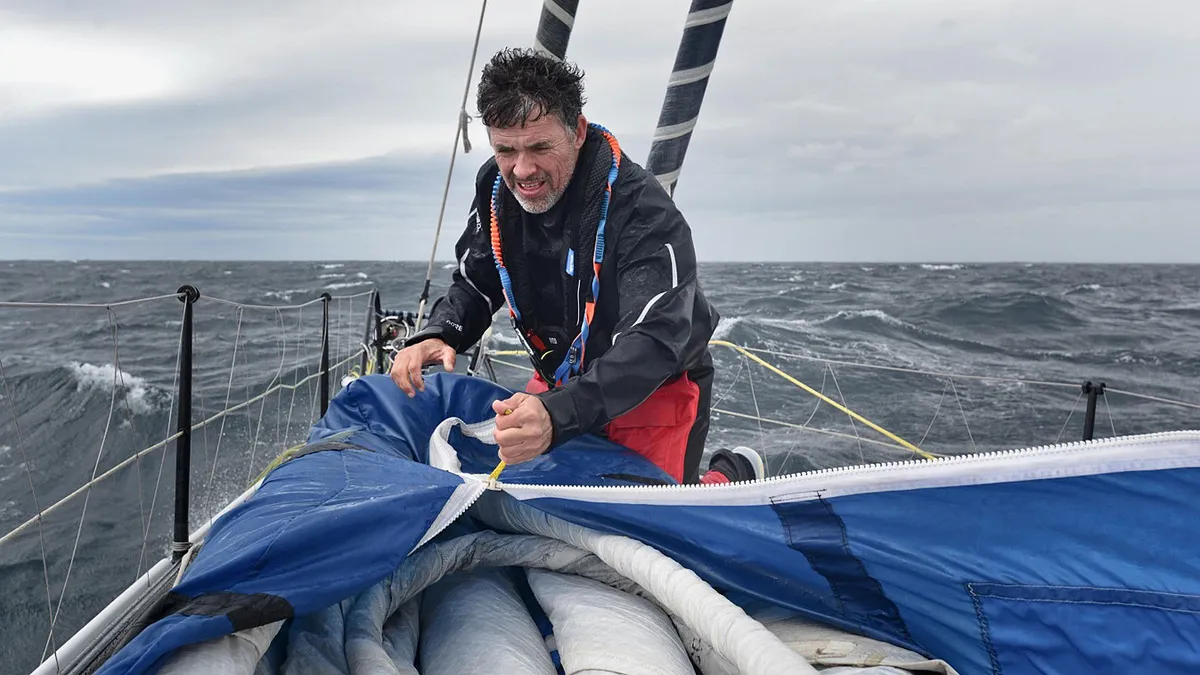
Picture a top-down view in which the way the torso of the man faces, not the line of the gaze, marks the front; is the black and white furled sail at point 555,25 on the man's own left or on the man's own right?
on the man's own right

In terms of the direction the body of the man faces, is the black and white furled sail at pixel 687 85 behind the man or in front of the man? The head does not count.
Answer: behind

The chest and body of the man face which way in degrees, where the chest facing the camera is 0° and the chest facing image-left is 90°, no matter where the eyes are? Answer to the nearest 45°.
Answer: approximately 45°
